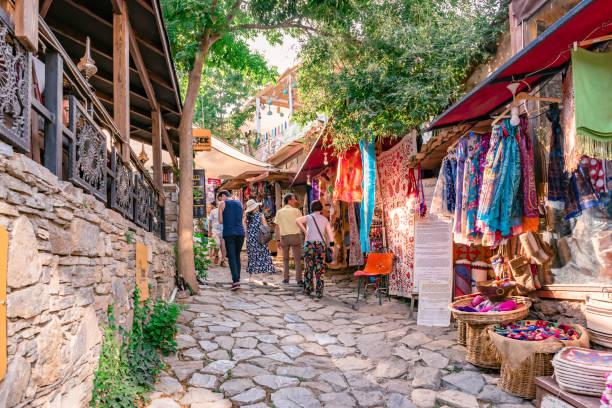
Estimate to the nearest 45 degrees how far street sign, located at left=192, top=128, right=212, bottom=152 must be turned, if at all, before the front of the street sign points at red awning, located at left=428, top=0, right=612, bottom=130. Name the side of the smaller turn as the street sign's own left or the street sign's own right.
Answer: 0° — it already faces it

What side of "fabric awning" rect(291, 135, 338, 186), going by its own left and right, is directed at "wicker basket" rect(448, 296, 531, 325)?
left

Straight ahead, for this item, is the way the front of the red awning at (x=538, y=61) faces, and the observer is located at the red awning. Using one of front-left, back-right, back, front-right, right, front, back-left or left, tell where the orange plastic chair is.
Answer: front-right

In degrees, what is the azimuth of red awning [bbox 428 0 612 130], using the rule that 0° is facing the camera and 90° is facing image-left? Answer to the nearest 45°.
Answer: approximately 90°

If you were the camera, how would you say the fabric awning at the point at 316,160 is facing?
facing to the left of the viewer

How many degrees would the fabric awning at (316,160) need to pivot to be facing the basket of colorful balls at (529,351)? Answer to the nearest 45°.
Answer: approximately 90° to its left

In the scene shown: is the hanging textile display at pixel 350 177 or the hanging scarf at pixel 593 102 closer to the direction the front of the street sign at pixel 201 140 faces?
the hanging scarf

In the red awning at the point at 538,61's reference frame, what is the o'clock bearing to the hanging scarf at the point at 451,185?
The hanging scarf is roughly at 2 o'clock from the red awning.

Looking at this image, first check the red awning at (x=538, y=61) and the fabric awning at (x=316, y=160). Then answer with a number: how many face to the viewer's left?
2

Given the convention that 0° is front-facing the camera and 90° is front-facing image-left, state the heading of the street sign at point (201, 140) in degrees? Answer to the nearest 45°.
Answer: approximately 0°

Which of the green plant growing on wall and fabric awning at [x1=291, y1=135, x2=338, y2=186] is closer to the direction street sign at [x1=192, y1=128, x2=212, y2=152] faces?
the green plant growing on wall

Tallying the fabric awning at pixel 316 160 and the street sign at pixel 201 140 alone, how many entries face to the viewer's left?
1

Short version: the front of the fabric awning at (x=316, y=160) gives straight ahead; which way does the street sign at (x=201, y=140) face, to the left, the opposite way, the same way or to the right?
to the left
